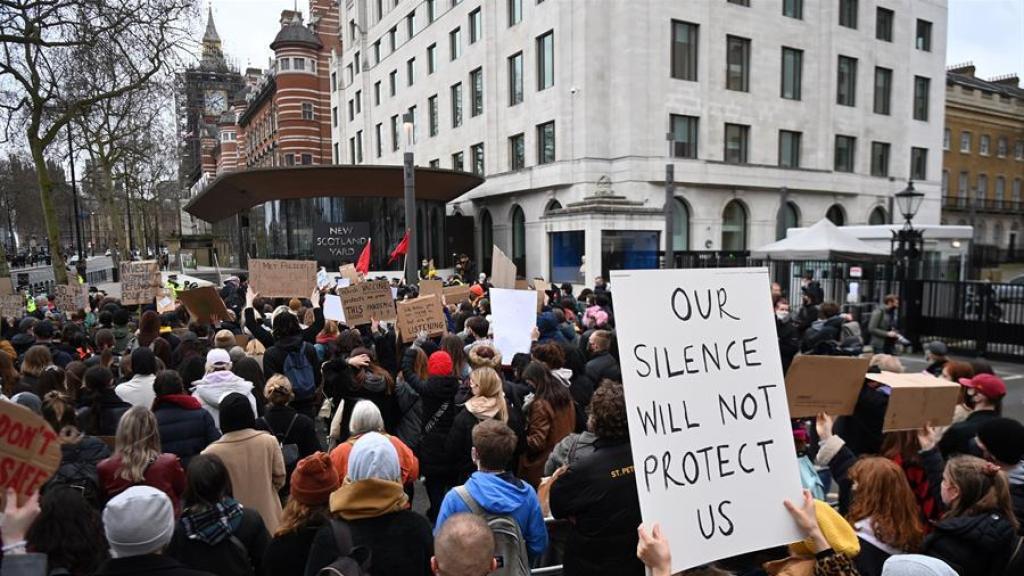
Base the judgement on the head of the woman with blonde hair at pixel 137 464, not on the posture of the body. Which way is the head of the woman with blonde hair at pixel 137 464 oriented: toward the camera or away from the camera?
away from the camera

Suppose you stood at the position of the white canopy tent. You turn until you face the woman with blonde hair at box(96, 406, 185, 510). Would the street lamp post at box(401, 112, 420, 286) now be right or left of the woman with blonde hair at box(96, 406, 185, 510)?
right

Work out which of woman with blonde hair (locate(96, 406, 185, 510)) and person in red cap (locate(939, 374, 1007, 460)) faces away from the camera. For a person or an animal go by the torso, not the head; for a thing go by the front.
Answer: the woman with blonde hair

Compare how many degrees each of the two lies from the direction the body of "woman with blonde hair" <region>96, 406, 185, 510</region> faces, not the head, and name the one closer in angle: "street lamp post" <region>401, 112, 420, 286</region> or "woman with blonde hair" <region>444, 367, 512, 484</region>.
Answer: the street lamp post

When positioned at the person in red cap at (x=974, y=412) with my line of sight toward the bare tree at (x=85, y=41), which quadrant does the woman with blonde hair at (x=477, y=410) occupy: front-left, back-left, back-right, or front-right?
front-left

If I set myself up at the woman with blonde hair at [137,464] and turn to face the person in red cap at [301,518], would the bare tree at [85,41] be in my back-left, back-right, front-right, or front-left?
back-left

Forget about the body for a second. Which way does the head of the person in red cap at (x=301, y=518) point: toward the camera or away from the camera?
away from the camera

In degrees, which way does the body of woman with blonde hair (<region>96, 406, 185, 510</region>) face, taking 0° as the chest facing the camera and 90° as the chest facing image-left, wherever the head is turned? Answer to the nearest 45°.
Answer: approximately 180°

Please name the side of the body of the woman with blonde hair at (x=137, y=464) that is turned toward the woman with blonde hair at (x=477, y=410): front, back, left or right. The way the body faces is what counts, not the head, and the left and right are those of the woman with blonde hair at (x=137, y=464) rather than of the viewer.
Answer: right

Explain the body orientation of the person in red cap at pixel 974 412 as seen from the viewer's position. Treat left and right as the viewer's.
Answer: facing to the left of the viewer

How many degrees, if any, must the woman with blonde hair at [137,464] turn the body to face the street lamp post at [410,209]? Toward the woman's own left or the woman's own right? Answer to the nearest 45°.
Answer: approximately 45° to the woman's own right

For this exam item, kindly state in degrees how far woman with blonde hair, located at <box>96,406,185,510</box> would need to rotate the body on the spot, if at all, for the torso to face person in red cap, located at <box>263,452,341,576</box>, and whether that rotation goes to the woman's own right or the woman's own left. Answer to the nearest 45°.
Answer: approximately 135° to the woman's own right

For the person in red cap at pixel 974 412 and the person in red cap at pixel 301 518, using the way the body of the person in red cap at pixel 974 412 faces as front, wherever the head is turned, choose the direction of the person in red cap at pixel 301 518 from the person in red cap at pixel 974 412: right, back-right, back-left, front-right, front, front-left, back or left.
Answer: front-left

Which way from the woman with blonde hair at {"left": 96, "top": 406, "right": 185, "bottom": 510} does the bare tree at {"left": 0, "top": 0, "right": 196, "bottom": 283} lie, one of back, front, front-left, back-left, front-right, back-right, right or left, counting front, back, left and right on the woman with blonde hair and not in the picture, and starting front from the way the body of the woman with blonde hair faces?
front
